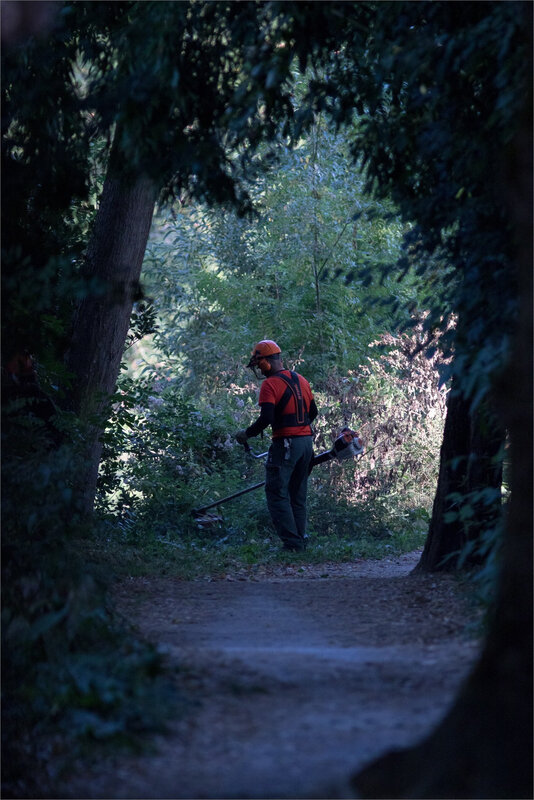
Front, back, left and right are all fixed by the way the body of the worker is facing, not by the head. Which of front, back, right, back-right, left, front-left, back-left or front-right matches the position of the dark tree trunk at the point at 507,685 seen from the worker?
back-left

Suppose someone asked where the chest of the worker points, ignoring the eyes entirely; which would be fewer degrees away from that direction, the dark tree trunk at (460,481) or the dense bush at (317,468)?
the dense bush

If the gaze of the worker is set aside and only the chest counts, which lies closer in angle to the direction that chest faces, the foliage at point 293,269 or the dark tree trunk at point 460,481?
the foliage

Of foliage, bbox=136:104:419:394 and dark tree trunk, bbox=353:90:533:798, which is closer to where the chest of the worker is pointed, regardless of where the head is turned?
the foliage

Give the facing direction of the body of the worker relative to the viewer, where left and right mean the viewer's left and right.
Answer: facing away from the viewer and to the left of the viewer

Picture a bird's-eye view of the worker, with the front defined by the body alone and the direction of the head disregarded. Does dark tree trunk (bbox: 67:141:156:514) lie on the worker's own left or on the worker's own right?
on the worker's own left

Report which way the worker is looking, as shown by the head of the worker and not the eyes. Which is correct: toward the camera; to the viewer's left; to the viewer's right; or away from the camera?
to the viewer's left

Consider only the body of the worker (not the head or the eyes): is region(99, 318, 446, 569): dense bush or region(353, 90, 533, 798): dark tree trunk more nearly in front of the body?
the dense bush

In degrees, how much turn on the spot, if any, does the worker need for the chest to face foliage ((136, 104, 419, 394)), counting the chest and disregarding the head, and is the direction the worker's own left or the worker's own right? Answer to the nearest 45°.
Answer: approximately 45° to the worker's own right

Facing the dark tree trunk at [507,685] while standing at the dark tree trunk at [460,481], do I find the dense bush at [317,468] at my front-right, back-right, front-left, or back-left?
back-right
